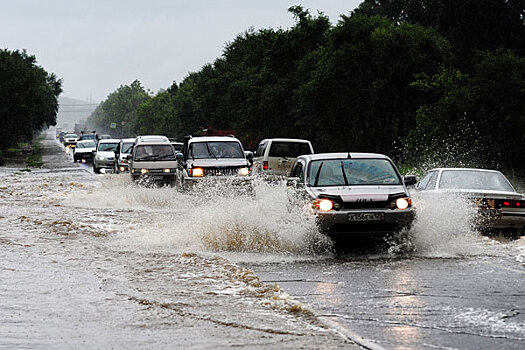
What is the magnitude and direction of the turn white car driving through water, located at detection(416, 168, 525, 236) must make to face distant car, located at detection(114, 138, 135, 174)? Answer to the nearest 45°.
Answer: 0° — it already faces it

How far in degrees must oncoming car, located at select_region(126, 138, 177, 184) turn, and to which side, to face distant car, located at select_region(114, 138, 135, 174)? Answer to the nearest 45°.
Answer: approximately 180°

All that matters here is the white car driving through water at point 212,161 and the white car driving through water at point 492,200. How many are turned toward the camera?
1

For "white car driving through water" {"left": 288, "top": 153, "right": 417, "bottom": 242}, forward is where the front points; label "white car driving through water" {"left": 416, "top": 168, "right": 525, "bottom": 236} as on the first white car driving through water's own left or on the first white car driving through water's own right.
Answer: on the first white car driving through water's own left

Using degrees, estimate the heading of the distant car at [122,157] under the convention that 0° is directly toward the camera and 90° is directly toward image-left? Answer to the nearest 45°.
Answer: approximately 0°

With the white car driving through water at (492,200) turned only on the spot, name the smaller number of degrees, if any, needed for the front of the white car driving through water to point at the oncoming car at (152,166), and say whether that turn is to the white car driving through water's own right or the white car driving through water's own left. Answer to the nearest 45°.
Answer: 0° — it already faces it

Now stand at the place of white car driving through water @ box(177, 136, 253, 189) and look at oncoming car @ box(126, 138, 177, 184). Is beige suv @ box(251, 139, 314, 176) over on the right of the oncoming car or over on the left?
right

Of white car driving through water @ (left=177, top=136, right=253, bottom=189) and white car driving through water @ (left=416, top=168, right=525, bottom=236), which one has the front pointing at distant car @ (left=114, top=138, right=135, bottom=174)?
white car driving through water @ (left=416, top=168, right=525, bottom=236)

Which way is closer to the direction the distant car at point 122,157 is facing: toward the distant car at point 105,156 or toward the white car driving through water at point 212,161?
the white car driving through water
